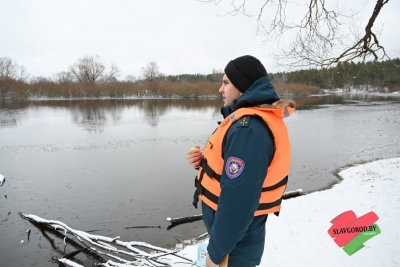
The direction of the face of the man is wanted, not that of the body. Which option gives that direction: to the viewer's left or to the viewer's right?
to the viewer's left

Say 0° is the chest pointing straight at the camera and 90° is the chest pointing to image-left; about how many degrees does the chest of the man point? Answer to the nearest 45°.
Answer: approximately 90°
